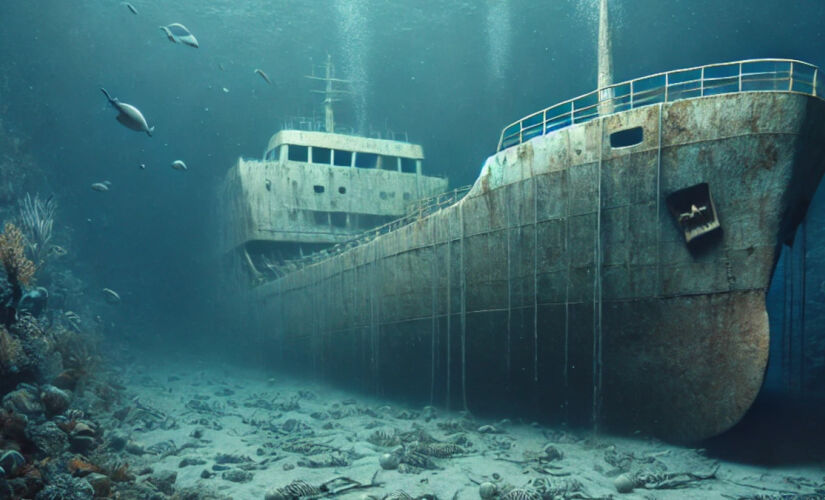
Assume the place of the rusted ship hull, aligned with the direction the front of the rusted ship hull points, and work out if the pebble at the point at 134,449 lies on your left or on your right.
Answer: on your right

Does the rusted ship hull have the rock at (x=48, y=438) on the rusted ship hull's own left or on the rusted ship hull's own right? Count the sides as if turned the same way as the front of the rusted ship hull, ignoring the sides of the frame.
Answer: on the rusted ship hull's own right

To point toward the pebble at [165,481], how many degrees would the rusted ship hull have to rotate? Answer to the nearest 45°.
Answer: approximately 90° to its right

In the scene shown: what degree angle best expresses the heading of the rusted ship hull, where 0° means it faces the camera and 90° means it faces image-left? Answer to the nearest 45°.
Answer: approximately 315°

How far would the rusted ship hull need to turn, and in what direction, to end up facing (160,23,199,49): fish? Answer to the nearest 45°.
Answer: approximately 135° to its right

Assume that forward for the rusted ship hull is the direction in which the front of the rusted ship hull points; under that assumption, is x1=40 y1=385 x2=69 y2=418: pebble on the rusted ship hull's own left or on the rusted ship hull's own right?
on the rusted ship hull's own right

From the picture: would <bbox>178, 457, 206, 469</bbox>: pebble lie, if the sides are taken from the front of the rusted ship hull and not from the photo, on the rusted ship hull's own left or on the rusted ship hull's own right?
on the rusted ship hull's own right

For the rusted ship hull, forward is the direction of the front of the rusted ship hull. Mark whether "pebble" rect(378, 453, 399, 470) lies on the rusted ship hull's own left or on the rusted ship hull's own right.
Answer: on the rusted ship hull's own right

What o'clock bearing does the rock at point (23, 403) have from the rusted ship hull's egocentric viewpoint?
The rock is roughly at 4 o'clock from the rusted ship hull.

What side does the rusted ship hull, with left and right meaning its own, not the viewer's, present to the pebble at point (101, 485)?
right
